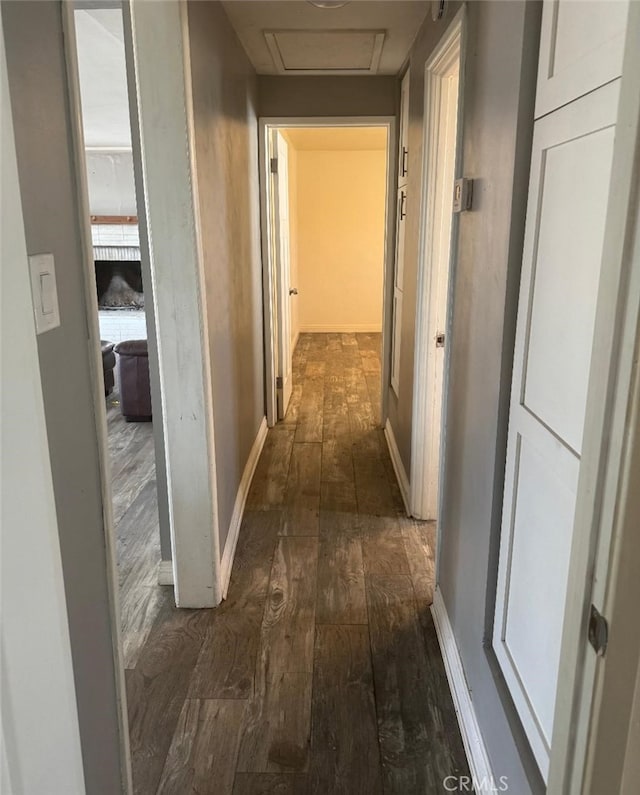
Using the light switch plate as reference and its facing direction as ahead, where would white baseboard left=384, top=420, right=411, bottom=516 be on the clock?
The white baseboard is roughly at 9 o'clock from the light switch plate.

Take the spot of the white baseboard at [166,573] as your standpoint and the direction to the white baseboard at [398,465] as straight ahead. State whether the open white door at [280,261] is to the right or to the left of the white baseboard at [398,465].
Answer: left

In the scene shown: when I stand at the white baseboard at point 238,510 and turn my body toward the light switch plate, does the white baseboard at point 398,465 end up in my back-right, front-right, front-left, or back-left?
back-left

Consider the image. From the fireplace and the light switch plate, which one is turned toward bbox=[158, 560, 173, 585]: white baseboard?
the fireplace

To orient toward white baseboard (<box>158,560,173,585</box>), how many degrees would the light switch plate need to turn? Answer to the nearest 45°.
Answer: approximately 135° to its left

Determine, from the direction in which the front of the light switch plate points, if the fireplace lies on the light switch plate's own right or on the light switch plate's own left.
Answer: on the light switch plate's own left

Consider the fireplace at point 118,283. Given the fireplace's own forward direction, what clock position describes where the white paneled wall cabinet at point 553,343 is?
The white paneled wall cabinet is roughly at 12 o'clock from the fireplace.

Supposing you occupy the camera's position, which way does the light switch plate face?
facing the viewer and to the right of the viewer

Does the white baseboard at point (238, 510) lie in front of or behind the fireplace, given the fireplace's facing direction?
in front

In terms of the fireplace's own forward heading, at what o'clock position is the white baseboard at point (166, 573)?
The white baseboard is roughly at 12 o'clock from the fireplace.

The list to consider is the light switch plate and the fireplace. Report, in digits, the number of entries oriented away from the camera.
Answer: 0

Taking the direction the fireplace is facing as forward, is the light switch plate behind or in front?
in front

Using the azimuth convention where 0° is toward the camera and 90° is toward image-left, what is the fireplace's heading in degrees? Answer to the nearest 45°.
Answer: approximately 0°

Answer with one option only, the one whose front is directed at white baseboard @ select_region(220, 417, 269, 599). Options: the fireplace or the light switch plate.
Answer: the fireplace
